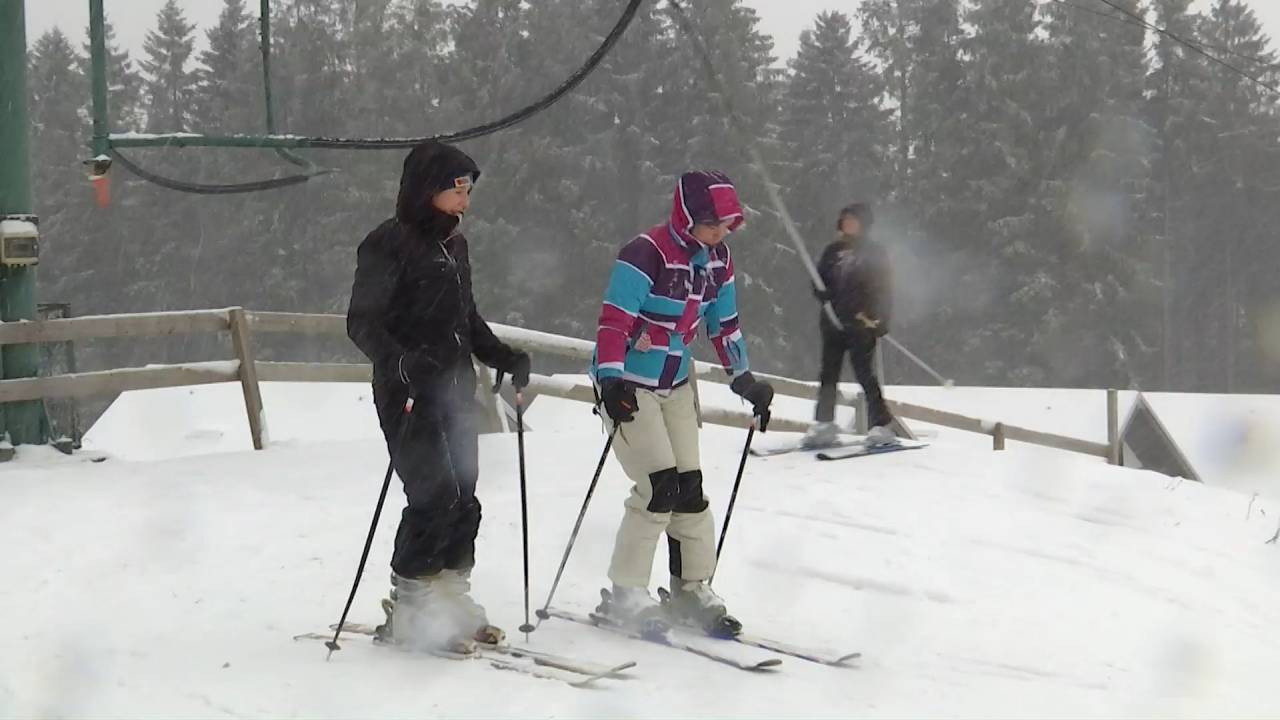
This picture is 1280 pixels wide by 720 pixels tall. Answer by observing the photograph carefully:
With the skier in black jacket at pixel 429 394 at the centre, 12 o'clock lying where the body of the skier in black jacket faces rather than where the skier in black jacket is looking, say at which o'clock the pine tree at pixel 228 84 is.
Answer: The pine tree is roughly at 7 o'clock from the skier in black jacket.

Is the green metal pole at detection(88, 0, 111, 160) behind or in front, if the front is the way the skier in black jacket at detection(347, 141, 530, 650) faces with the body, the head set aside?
behind

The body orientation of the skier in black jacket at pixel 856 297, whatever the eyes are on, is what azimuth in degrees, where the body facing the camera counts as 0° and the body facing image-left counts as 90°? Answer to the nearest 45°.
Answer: approximately 45°

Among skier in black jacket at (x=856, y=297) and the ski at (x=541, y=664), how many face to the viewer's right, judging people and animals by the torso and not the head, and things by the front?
1

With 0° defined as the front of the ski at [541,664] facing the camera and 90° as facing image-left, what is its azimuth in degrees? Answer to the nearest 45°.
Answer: approximately 270°

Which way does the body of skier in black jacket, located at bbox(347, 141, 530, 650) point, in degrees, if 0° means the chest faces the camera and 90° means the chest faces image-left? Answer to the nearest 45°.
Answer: approximately 315°

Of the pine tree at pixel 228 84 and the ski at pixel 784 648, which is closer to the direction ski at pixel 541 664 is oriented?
the ski

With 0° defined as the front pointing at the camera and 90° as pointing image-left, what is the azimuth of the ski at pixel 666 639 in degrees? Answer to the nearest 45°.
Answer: approximately 315°

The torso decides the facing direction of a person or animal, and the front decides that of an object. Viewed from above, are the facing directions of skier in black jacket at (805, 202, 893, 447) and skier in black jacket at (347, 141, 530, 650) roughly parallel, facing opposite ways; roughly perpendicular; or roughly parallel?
roughly perpendicular

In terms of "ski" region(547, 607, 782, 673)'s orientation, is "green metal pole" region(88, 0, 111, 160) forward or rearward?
rearward
